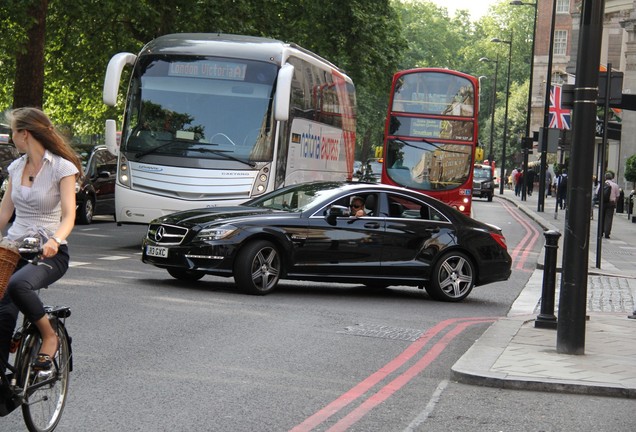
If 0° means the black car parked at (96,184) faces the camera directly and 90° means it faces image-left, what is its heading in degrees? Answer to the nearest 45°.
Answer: approximately 45°

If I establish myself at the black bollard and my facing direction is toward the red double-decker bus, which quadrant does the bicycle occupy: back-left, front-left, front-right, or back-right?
back-left

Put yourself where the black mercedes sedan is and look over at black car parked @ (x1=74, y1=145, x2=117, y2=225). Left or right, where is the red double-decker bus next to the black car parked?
right

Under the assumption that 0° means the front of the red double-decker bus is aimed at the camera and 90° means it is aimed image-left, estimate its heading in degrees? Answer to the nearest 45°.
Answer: approximately 0°

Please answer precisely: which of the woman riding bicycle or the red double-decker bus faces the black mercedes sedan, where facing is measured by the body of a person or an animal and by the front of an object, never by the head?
the red double-decker bus

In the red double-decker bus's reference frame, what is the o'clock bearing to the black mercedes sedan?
The black mercedes sedan is roughly at 12 o'clock from the red double-decker bus.

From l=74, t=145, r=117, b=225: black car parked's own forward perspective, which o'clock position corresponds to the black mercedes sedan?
The black mercedes sedan is roughly at 10 o'clock from the black car parked.
